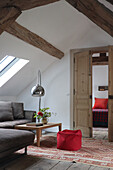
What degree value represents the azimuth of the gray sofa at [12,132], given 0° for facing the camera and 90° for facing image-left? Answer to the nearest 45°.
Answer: approximately 315°

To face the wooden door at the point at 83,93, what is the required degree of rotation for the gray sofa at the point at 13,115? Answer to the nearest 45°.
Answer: approximately 45° to its left

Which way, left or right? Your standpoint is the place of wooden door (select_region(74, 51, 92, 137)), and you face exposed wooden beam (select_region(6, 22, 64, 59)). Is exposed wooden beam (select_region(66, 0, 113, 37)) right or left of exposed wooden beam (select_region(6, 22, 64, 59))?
left
